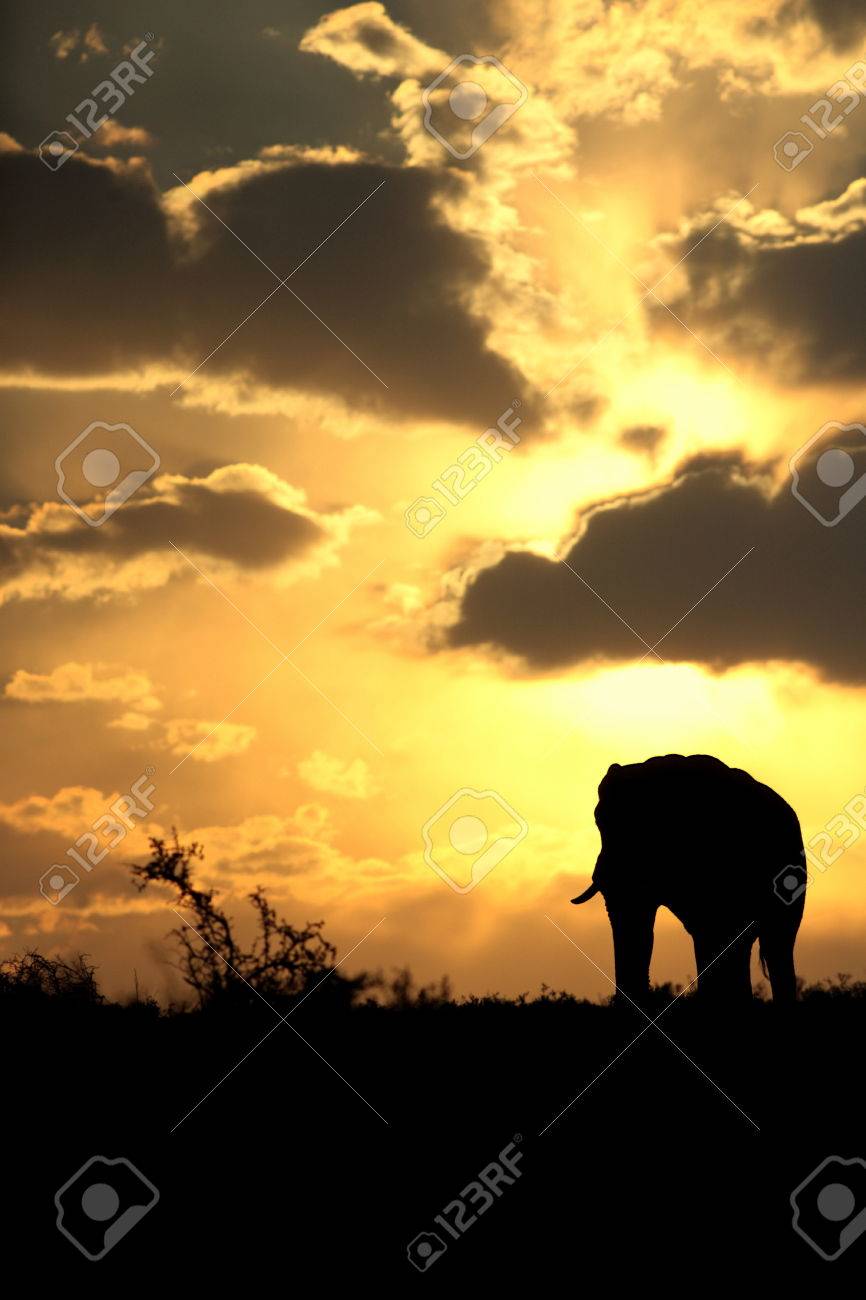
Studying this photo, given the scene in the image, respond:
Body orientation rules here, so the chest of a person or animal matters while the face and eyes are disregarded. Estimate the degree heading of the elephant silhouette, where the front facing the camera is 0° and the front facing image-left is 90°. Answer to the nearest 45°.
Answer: approximately 90°
